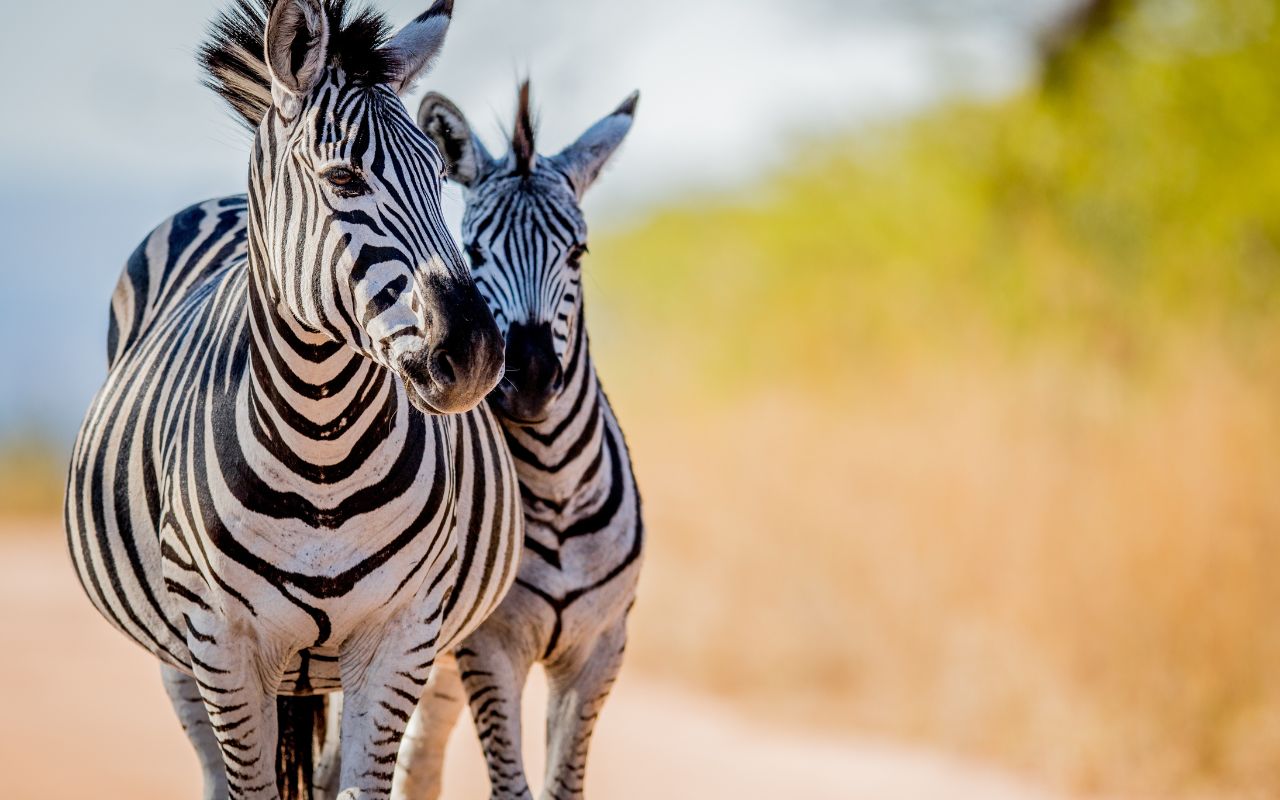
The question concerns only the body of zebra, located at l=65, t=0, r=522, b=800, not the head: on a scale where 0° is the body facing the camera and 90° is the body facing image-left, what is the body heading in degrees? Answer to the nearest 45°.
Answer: approximately 0°

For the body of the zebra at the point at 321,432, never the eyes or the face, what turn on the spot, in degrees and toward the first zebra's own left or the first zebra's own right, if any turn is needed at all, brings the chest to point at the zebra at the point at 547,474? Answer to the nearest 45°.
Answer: approximately 135° to the first zebra's own left
